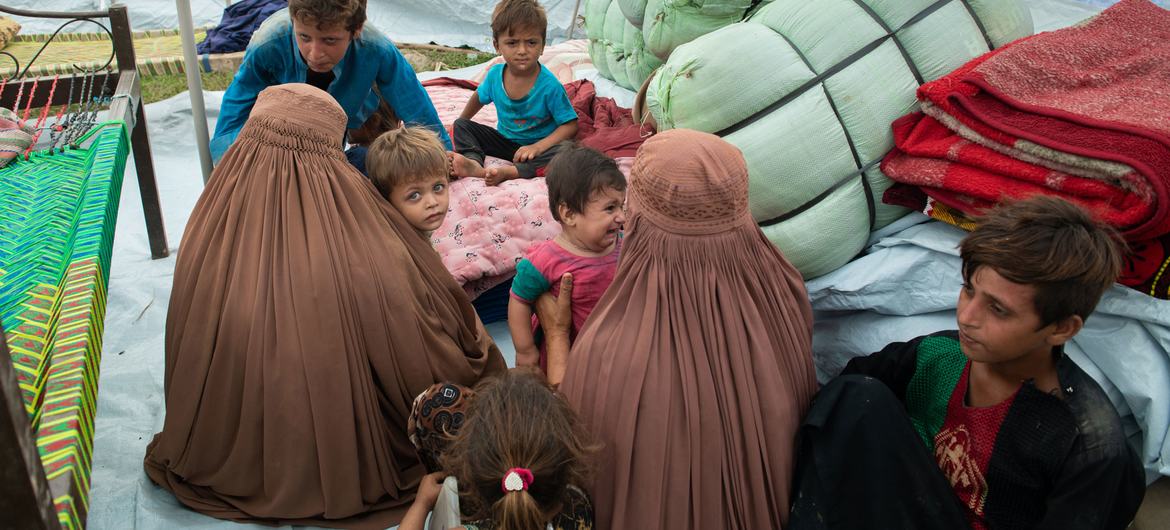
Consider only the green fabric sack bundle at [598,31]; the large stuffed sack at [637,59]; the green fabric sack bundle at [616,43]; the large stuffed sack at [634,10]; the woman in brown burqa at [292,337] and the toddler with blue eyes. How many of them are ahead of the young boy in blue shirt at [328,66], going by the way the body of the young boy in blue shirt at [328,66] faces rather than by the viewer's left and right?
2

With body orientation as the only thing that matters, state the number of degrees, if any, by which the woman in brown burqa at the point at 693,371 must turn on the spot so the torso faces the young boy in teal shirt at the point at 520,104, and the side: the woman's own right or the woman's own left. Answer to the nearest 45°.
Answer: approximately 45° to the woman's own left

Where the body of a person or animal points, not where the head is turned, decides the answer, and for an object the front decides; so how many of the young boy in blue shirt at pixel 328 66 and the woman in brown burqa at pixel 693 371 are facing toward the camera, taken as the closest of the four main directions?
1

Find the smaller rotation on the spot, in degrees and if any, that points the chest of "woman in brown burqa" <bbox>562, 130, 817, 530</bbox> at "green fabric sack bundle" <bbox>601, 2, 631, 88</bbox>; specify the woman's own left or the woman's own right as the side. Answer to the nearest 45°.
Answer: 0° — they already face it

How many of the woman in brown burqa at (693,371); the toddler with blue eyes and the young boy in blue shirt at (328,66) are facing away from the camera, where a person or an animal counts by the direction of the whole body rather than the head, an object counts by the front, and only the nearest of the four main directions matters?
1

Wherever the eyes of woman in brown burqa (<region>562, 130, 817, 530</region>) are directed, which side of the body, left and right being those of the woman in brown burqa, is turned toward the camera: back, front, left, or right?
back

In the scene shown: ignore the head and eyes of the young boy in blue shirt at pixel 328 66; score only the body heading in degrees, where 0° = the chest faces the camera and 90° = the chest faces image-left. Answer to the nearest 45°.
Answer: approximately 0°

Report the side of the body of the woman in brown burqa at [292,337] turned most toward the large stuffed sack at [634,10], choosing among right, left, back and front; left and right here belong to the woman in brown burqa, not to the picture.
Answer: front

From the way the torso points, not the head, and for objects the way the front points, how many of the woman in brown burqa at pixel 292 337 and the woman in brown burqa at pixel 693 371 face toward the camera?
0

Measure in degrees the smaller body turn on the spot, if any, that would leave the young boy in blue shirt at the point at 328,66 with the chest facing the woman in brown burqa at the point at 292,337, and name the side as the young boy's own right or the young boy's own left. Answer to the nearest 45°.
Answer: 0° — they already face them

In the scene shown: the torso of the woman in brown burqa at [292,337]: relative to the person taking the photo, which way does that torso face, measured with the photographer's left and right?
facing away from the viewer and to the right of the viewer

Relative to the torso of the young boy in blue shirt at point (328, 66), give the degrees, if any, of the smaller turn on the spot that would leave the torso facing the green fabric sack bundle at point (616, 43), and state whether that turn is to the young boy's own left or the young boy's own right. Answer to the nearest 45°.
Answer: approximately 135° to the young boy's own left

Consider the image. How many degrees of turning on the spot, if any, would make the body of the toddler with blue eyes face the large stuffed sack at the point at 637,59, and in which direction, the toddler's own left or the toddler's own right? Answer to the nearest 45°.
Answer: approximately 90° to the toddler's own left
